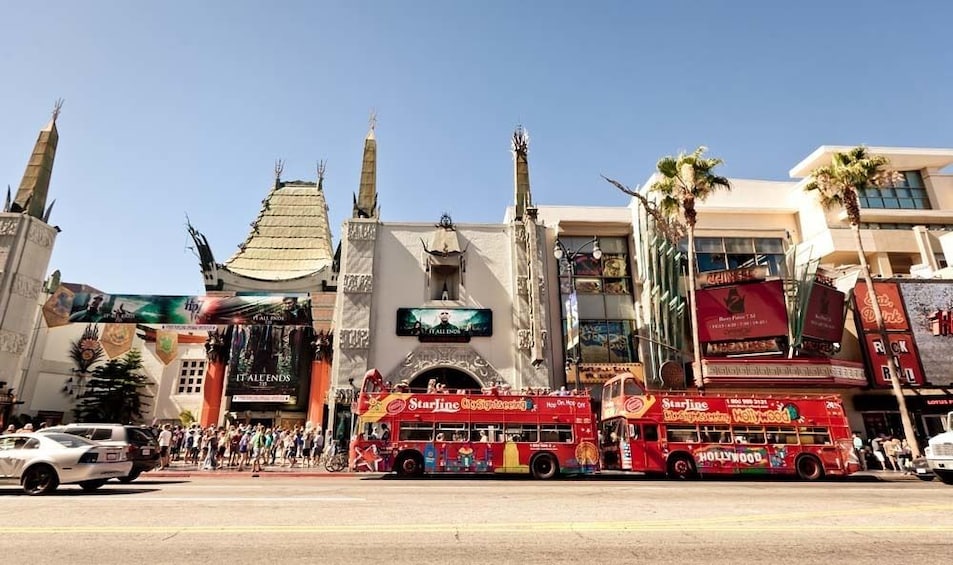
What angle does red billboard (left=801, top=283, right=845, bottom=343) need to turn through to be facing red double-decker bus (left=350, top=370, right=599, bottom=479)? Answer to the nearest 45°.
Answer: approximately 90° to its right

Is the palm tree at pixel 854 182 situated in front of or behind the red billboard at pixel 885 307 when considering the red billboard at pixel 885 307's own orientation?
in front

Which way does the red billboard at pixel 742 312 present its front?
toward the camera

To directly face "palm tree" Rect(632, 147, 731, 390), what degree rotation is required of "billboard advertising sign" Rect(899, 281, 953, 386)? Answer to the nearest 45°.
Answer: approximately 45° to its right

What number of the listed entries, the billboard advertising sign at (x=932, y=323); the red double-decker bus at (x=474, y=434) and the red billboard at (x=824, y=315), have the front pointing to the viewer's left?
1

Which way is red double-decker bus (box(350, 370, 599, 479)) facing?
to the viewer's left

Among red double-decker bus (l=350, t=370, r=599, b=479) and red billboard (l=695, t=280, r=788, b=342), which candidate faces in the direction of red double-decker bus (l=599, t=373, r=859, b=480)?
the red billboard

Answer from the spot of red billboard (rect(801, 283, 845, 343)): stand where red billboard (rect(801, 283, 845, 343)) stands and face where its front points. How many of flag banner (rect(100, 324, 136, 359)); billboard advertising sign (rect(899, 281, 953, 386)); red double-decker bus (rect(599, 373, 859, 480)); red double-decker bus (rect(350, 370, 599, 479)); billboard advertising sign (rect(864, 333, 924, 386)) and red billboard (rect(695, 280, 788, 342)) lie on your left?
2

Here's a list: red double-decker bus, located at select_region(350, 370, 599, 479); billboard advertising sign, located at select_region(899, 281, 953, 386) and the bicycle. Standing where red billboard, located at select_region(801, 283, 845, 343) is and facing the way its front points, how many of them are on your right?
2

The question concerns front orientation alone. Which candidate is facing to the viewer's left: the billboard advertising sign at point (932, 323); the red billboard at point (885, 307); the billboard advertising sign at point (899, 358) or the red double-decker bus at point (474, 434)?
the red double-decker bus

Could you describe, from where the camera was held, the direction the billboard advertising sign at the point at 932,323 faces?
facing the viewer

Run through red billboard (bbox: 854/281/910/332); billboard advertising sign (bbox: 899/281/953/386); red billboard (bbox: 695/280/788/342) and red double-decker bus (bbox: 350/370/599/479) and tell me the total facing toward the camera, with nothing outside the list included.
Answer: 3

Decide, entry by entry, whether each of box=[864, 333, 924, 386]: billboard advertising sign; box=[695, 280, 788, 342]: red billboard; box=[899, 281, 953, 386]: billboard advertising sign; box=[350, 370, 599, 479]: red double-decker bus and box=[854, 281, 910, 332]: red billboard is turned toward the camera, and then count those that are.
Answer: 4

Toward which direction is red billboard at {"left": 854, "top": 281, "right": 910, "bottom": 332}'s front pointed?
toward the camera
